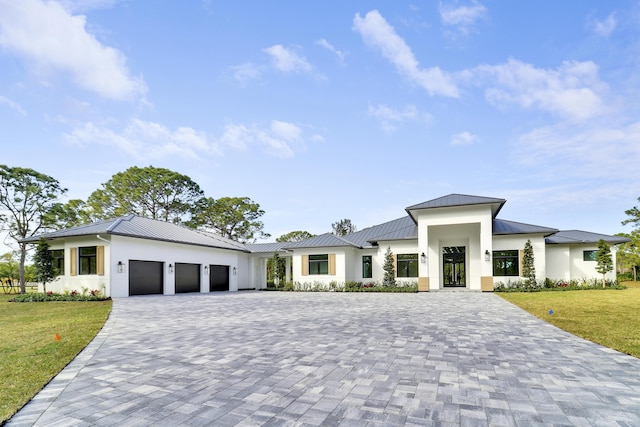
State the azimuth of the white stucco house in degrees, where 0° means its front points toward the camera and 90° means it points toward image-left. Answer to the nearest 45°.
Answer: approximately 0°

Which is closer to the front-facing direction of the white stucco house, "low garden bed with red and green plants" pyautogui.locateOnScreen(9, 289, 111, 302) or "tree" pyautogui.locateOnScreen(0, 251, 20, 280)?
the low garden bed with red and green plants

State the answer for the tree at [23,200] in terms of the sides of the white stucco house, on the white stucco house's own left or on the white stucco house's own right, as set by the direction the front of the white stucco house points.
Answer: on the white stucco house's own right

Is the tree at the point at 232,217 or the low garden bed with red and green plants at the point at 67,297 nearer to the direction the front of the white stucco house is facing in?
the low garden bed with red and green plants

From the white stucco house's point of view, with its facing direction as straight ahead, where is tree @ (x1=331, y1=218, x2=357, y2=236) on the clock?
The tree is roughly at 6 o'clock from the white stucco house.
